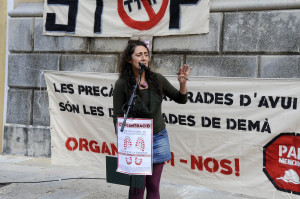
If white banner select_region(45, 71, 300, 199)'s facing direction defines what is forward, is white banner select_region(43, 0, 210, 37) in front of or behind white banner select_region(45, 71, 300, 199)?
behind

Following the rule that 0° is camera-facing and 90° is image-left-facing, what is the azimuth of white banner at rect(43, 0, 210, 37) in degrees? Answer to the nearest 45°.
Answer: approximately 0°

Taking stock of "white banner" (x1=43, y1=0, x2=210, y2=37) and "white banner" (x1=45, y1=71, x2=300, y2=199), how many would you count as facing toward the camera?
2

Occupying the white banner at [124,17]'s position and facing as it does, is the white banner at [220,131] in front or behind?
in front

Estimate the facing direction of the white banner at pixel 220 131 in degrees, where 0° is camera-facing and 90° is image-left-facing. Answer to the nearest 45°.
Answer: approximately 0°
